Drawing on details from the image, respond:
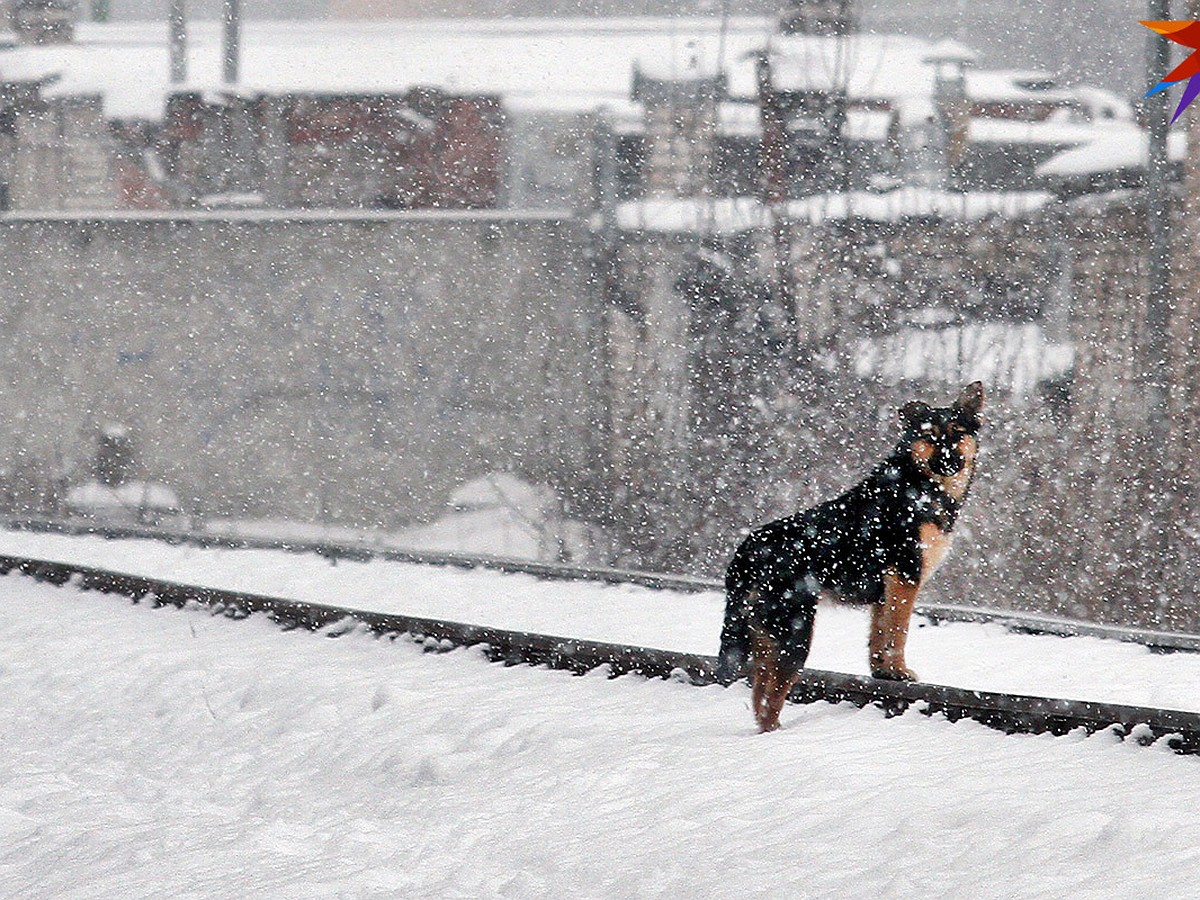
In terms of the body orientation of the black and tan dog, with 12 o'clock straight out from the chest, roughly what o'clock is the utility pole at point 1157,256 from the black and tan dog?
The utility pole is roughly at 11 o'clock from the black and tan dog.

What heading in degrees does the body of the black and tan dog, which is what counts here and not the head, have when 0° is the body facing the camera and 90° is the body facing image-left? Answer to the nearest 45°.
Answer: approximately 225°

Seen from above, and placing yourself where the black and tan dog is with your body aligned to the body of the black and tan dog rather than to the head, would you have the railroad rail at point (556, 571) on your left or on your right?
on your left

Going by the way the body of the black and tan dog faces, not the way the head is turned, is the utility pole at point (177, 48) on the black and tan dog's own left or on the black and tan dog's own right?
on the black and tan dog's own left

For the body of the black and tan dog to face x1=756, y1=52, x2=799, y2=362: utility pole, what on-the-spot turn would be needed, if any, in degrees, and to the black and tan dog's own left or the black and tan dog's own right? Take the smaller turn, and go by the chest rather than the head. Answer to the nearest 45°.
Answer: approximately 45° to the black and tan dog's own left
